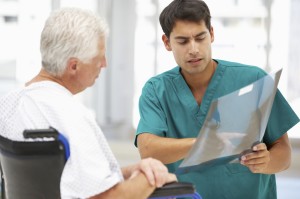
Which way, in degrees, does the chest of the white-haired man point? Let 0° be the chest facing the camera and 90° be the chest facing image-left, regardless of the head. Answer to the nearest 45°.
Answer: approximately 225°

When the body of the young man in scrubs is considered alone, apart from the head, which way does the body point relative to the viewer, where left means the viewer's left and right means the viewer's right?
facing the viewer

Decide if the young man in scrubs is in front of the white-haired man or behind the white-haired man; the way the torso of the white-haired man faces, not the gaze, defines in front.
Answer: in front

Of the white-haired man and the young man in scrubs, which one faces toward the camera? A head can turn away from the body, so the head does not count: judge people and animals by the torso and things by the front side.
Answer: the young man in scrubs

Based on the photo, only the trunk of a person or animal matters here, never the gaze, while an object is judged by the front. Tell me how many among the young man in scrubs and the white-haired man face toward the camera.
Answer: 1

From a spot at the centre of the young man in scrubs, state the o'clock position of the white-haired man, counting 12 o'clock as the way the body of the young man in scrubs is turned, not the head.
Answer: The white-haired man is roughly at 1 o'clock from the young man in scrubs.
